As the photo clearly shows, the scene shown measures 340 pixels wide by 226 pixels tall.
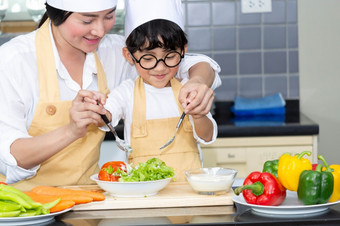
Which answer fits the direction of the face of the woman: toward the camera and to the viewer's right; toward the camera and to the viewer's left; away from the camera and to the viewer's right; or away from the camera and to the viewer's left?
toward the camera and to the viewer's right

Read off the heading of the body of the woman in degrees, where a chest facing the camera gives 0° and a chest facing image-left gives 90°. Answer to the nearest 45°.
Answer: approximately 315°

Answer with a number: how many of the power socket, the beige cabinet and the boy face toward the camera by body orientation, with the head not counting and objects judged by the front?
3

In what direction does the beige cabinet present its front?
toward the camera

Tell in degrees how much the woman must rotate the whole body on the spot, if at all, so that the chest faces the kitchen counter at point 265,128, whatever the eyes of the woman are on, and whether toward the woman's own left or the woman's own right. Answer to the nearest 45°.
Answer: approximately 90° to the woman's own left

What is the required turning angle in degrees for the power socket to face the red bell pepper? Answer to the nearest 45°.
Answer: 0° — it already faces it

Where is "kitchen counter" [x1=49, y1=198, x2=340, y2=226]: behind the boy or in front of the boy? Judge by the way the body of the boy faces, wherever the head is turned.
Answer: in front

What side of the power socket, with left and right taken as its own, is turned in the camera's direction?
front

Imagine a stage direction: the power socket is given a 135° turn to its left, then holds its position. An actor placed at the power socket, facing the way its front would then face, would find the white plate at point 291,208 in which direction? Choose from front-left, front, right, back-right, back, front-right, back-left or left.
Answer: back-right

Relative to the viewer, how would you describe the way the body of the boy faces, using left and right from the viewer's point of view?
facing the viewer

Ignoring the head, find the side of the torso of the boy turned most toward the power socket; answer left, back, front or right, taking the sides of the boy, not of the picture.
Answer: back

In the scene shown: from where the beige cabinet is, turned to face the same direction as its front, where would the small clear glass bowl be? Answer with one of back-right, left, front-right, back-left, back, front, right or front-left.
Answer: front

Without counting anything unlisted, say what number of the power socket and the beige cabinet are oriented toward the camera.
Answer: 2

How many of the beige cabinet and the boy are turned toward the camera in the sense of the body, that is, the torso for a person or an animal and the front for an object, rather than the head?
2
